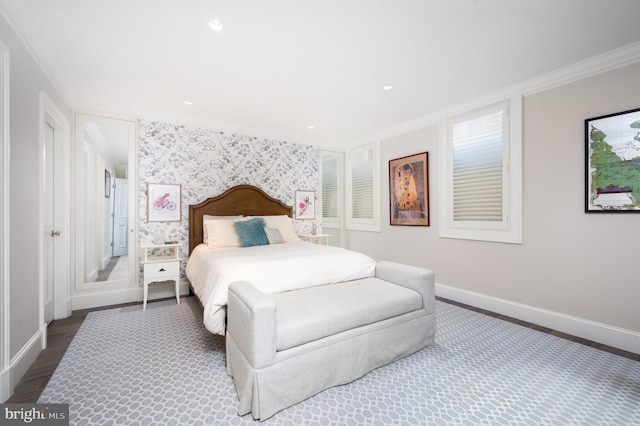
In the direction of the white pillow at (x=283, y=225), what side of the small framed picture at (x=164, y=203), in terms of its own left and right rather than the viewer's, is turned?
left

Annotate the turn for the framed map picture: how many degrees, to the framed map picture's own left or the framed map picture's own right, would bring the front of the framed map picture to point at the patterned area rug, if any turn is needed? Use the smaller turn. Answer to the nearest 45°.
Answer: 0° — it already faces it

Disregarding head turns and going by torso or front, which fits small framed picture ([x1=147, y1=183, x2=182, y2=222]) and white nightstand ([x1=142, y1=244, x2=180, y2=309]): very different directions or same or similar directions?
same or similar directions

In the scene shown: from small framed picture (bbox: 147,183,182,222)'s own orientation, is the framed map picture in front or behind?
in front

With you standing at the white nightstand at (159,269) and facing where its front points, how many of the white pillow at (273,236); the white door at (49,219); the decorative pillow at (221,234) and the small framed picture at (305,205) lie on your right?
1

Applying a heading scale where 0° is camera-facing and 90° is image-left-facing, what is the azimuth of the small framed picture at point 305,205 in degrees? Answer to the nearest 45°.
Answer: approximately 0°

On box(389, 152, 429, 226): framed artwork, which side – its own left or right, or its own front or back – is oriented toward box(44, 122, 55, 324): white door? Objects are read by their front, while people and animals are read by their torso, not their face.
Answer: front

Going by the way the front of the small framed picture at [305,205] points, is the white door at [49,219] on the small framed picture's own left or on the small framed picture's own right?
on the small framed picture's own right

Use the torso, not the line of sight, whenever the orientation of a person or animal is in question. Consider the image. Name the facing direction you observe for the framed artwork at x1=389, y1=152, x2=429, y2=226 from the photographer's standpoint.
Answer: facing the viewer and to the left of the viewer

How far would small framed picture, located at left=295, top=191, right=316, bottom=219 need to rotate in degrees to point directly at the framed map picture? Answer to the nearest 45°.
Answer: approximately 45° to its left

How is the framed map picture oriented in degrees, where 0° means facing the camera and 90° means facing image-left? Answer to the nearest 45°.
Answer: approximately 45°

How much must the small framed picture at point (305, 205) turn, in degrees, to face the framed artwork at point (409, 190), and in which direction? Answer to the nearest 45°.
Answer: approximately 45° to its left

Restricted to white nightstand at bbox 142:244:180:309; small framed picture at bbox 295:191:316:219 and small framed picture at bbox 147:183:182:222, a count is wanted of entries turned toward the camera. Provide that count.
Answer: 3

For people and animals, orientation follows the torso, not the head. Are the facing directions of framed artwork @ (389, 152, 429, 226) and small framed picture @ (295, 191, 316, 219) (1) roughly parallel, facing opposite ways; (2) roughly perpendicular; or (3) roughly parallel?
roughly perpendicular

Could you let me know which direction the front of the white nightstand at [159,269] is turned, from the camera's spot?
facing the viewer
